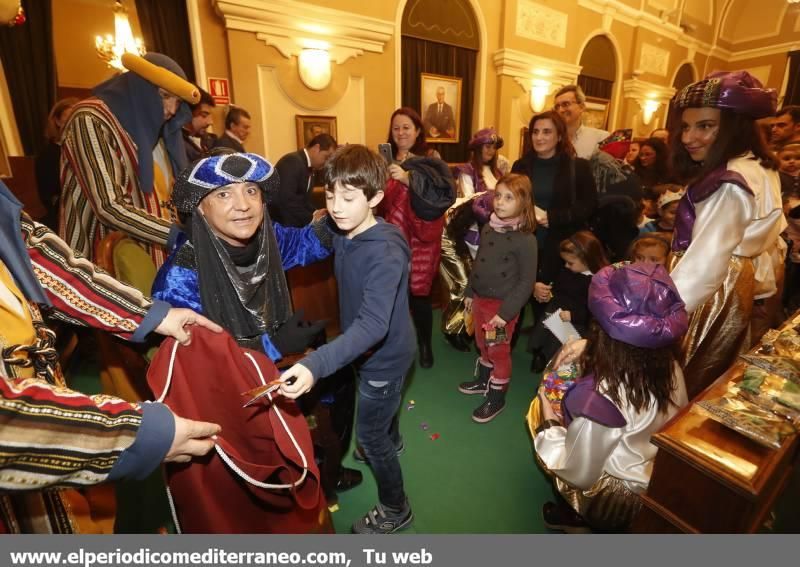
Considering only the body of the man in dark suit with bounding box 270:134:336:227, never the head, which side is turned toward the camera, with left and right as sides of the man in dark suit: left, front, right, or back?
right

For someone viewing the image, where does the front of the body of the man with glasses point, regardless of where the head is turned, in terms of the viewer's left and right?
facing the viewer and to the left of the viewer

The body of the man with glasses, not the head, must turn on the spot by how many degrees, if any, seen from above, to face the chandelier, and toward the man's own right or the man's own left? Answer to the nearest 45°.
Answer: approximately 45° to the man's own right

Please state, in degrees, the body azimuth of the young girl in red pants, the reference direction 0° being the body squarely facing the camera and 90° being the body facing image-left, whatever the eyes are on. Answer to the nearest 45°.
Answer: approximately 45°

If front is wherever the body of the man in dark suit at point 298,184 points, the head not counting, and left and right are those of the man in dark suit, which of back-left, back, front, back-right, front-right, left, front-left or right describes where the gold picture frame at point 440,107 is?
front-left

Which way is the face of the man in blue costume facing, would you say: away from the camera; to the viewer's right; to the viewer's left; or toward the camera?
toward the camera

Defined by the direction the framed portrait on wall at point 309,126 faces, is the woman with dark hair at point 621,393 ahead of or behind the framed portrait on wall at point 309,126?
ahead

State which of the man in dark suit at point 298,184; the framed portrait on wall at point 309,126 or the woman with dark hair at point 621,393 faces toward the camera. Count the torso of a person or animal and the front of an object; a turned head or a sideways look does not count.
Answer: the framed portrait on wall

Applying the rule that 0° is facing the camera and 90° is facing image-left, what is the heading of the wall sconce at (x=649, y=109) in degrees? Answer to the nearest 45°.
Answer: approximately 315°

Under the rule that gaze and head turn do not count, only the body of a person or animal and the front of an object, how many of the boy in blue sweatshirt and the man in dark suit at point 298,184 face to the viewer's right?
1

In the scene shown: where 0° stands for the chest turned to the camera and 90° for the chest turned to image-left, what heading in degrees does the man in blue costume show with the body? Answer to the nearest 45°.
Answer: approximately 315°

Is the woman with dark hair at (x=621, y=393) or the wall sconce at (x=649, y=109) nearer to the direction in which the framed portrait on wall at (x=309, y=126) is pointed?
the woman with dark hair

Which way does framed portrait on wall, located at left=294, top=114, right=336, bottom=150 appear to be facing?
toward the camera

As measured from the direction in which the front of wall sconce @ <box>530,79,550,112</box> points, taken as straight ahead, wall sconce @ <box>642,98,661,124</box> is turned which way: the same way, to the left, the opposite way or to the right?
the same way
